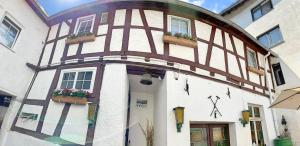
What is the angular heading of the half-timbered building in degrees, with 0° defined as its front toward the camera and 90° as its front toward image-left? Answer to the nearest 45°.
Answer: approximately 0°

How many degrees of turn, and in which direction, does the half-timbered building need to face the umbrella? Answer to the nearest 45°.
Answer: approximately 45° to its left

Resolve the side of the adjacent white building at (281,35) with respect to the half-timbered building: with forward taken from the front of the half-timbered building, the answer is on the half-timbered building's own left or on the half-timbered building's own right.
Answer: on the half-timbered building's own left

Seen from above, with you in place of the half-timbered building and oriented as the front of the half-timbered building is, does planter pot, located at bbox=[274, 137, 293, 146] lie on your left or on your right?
on your left

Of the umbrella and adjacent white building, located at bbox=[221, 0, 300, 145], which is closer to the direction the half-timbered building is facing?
the umbrella
